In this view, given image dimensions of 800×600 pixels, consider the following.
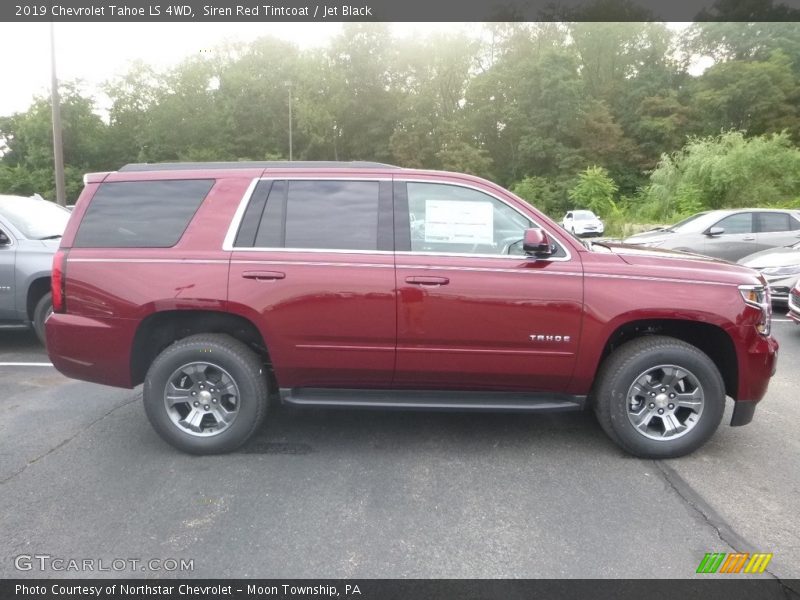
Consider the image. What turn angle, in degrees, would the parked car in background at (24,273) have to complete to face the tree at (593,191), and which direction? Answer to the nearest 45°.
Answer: approximately 90° to its left

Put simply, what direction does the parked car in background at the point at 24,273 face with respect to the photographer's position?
facing the viewer and to the right of the viewer

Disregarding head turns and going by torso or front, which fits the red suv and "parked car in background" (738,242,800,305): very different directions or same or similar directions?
very different directions

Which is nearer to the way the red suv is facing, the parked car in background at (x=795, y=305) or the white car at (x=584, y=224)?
the parked car in background

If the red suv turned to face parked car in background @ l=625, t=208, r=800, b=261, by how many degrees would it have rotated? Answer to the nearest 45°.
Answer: approximately 45° to its left

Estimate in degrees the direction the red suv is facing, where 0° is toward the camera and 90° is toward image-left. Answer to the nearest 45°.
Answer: approximately 270°

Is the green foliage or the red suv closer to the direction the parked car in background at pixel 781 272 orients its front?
the red suv

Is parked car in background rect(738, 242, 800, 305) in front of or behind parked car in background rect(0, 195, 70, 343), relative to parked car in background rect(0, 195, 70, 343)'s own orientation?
in front

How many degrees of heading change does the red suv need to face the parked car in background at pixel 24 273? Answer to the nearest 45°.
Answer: approximately 135° to its left

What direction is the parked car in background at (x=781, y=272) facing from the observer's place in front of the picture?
facing the viewer and to the left of the viewer

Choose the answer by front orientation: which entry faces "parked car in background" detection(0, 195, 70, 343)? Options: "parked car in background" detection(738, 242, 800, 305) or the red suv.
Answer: "parked car in background" detection(738, 242, 800, 305)

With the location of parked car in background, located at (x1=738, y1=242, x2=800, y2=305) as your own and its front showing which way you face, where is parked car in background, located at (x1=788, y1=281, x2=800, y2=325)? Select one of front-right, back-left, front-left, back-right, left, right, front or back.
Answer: front-left
